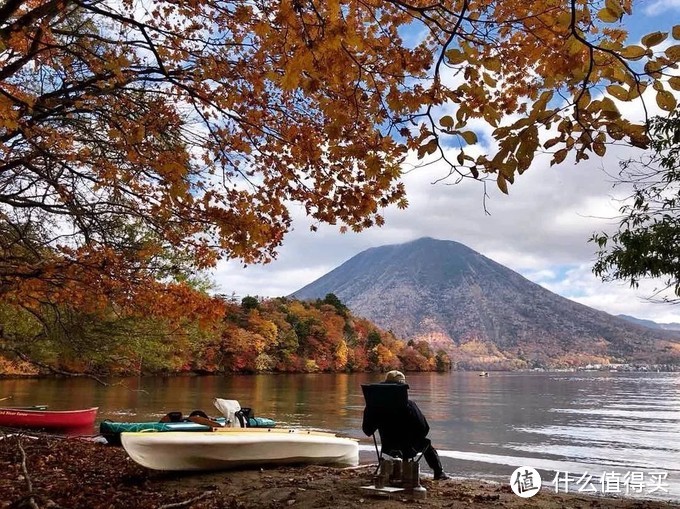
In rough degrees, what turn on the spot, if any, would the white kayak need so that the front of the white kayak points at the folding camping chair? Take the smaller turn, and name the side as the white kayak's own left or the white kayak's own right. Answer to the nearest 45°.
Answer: approximately 135° to the white kayak's own left

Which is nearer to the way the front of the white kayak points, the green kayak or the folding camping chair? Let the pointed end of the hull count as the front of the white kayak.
the green kayak

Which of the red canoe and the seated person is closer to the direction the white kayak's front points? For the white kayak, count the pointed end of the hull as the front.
the red canoe

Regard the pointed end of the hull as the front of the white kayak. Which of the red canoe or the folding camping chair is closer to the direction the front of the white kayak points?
the red canoe

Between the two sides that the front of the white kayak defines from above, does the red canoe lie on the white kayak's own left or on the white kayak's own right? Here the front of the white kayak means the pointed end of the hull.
on the white kayak's own right

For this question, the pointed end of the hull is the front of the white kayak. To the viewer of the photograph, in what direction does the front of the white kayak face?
facing to the left of the viewer

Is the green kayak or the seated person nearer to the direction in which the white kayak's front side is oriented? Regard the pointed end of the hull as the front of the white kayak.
the green kayak
